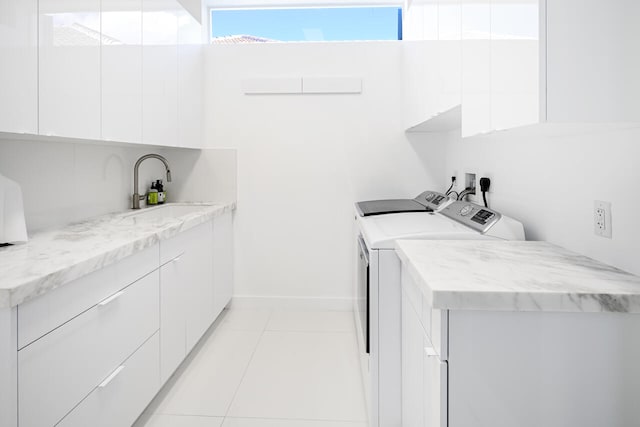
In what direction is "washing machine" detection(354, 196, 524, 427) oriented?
to the viewer's left

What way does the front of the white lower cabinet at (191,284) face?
to the viewer's right

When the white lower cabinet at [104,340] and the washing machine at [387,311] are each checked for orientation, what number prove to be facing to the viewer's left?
1

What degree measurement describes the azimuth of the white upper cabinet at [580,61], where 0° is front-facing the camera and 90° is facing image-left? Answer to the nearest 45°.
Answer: approximately 45°

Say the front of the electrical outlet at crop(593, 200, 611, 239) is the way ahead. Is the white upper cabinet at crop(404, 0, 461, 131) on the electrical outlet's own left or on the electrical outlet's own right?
on the electrical outlet's own right

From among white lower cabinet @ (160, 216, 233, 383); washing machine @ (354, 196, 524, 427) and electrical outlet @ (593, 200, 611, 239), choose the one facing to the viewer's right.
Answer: the white lower cabinet

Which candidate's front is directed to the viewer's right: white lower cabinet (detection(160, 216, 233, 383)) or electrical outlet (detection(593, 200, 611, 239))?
the white lower cabinet

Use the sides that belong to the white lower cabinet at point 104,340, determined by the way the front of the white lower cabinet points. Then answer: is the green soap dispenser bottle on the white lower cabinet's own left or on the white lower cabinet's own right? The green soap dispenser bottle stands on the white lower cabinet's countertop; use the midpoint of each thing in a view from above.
on the white lower cabinet's own left
